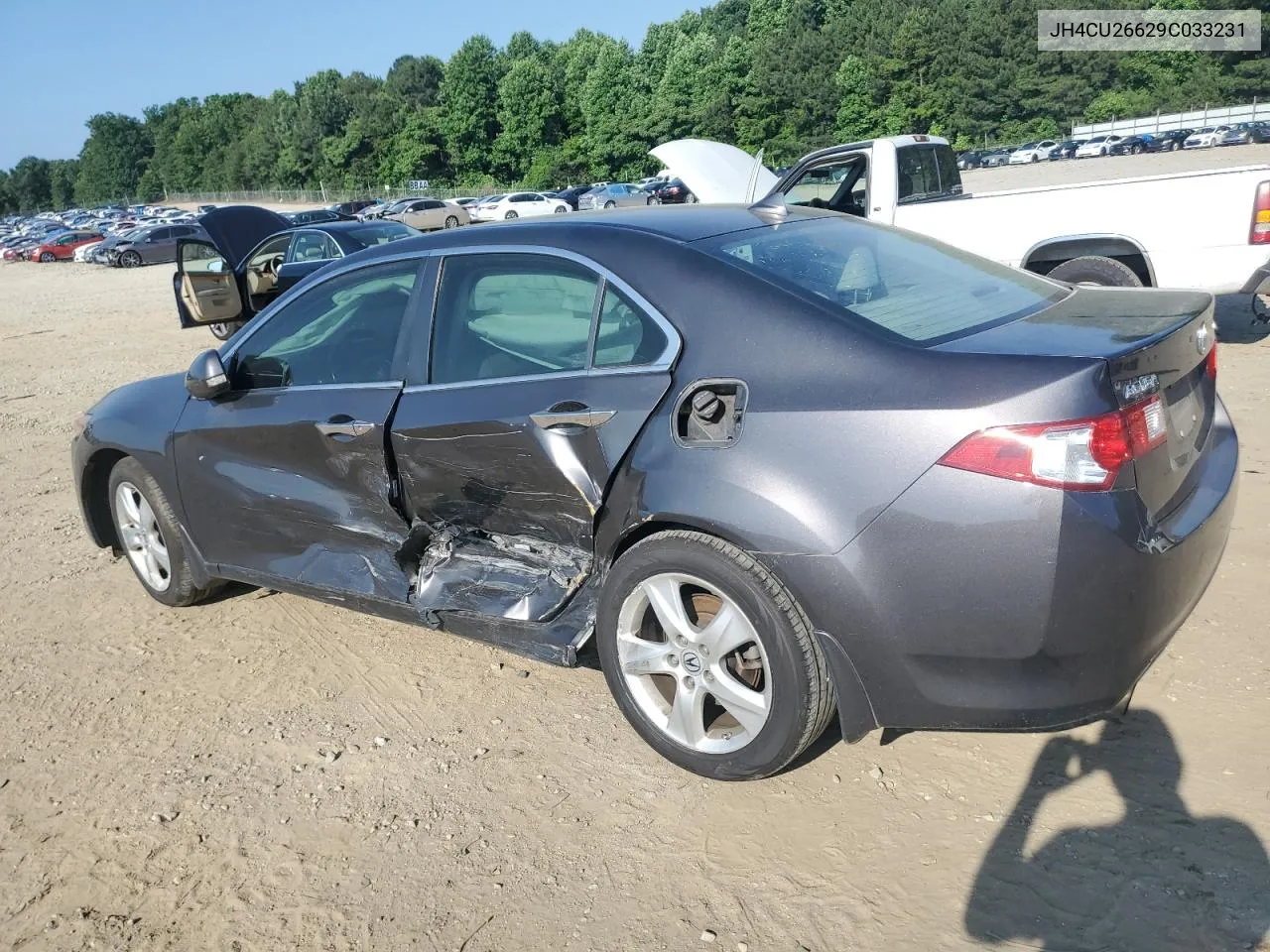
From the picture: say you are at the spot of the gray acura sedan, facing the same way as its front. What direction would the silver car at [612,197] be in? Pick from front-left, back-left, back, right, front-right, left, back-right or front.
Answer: front-right

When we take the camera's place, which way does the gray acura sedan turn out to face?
facing away from the viewer and to the left of the viewer

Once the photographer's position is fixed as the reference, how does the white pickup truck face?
facing away from the viewer and to the left of the viewer

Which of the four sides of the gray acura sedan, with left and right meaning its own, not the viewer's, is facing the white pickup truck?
right

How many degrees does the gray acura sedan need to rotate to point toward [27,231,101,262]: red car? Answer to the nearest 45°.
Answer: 0° — it already faces it
